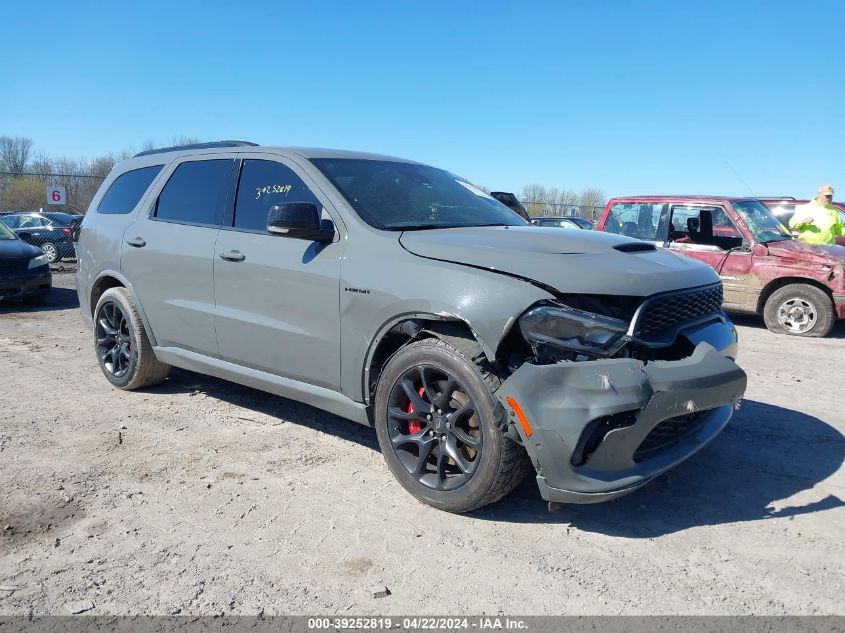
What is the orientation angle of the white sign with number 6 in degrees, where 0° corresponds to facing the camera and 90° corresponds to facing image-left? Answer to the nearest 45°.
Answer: approximately 0°

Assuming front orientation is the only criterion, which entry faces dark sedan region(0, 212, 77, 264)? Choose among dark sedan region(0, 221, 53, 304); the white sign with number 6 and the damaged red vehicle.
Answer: the white sign with number 6

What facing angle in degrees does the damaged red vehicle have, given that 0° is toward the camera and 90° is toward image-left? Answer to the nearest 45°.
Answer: approximately 315°

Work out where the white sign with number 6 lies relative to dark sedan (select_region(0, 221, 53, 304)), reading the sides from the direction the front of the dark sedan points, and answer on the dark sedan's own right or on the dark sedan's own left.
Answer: on the dark sedan's own left

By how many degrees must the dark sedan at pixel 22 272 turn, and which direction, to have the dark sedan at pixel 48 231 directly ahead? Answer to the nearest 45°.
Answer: approximately 135° to its left

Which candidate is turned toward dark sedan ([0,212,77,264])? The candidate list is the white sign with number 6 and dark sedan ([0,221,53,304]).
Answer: the white sign with number 6

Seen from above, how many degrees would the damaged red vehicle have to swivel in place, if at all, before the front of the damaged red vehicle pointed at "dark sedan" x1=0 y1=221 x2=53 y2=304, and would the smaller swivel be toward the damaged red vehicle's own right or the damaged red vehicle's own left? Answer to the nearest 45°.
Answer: approximately 135° to the damaged red vehicle's own right

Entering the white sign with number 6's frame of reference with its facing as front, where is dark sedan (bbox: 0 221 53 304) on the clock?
The dark sedan is roughly at 12 o'clock from the white sign with number 6.

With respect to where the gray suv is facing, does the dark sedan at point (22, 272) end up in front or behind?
behind

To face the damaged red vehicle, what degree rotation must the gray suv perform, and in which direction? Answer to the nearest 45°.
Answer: approximately 90° to its left
